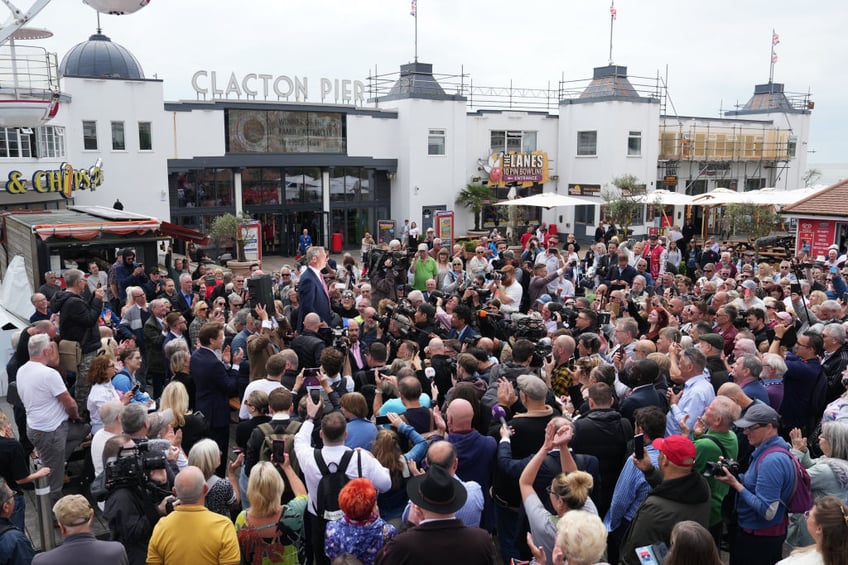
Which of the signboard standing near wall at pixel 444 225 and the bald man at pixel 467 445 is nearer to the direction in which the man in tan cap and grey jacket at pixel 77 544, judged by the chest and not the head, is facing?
the signboard standing near wall

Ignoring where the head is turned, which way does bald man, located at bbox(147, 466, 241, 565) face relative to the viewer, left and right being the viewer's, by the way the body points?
facing away from the viewer

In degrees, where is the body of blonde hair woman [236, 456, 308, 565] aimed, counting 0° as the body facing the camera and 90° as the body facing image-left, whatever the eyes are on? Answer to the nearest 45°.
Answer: approximately 180°

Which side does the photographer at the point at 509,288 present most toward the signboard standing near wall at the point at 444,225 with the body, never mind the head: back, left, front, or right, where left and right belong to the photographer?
right

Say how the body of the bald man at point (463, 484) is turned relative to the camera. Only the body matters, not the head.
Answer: away from the camera

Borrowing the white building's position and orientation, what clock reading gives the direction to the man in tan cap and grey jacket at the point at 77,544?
The man in tan cap and grey jacket is roughly at 12 o'clock from the white building.

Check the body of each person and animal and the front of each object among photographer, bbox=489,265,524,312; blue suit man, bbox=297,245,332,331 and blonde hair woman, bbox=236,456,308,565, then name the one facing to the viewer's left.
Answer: the photographer

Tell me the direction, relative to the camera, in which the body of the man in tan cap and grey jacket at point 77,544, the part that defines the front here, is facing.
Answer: away from the camera

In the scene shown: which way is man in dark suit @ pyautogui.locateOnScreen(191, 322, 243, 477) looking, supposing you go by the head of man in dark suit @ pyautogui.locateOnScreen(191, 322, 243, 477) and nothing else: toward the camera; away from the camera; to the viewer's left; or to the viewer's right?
to the viewer's right
